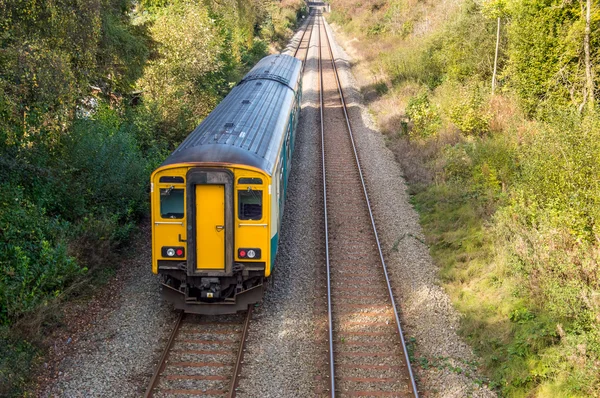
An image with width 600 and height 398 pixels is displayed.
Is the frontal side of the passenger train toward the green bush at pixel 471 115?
no

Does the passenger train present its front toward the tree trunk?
no
